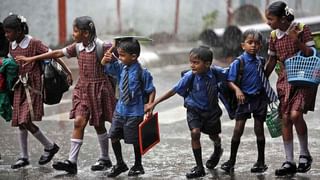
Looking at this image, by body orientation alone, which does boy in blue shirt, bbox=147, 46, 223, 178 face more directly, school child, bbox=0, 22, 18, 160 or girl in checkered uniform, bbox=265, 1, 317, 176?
the school child

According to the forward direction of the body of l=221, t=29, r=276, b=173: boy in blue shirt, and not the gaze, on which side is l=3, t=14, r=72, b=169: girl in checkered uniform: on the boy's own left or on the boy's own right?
on the boy's own right

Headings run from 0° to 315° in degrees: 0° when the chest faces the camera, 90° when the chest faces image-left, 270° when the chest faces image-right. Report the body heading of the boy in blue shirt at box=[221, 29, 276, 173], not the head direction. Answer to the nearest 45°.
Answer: approximately 0°

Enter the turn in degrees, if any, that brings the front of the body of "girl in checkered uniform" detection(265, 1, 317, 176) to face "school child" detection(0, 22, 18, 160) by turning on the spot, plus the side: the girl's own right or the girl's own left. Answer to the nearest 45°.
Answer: approximately 45° to the girl's own right

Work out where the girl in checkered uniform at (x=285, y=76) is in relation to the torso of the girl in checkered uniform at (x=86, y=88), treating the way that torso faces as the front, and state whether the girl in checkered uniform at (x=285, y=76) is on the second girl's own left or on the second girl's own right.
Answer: on the second girl's own left

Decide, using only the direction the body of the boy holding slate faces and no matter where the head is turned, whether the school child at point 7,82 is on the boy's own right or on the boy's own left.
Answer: on the boy's own right

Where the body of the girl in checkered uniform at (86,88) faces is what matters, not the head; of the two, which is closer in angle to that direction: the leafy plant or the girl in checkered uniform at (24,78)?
the girl in checkered uniform

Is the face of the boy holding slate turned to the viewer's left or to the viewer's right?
to the viewer's left

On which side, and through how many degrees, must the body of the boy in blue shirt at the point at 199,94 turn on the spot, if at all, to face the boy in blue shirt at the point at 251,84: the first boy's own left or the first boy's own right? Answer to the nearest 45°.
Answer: approximately 135° to the first boy's own left

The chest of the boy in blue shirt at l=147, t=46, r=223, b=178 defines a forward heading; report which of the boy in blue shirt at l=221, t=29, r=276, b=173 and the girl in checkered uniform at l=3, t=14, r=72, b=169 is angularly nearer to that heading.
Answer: the girl in checkered uniform

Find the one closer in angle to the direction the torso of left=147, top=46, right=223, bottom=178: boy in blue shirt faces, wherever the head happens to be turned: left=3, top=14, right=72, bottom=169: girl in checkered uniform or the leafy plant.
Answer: the girl in checkered uniform

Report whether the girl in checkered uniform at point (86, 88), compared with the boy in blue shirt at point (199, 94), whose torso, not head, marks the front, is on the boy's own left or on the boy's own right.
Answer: on the boy's own right
